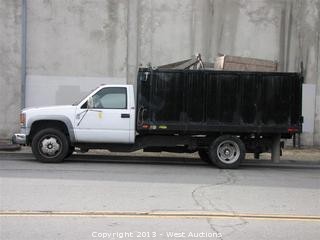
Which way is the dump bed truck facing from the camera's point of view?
to the viewer's left
